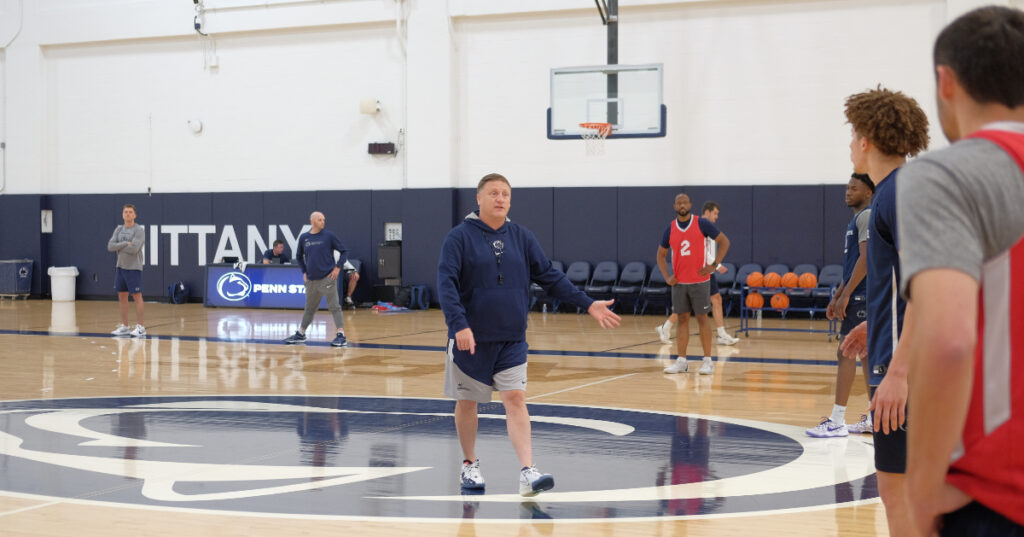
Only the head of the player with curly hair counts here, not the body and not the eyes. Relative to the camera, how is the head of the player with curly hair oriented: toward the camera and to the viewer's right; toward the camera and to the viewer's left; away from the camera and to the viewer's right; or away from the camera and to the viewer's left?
away from the camera and to the viewer's left

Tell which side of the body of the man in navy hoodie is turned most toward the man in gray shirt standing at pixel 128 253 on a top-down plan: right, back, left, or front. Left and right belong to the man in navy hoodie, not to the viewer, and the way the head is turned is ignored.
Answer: back

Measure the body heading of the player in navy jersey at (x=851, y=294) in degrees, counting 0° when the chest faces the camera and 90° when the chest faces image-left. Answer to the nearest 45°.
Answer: approximately 90°

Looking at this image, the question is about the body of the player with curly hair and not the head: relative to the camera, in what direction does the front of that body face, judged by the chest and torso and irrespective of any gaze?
to the viewer's left

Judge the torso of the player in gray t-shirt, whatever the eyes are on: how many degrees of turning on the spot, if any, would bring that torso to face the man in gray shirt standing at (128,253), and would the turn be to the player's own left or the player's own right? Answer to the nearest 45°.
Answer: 0° — they already face them

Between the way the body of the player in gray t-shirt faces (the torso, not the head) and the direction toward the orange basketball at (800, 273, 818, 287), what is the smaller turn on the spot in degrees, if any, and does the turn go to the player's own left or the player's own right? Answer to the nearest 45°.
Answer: approximately 45° to the player's own right

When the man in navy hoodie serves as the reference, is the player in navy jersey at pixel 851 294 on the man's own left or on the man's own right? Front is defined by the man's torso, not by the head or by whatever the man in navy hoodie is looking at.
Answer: on the man's own left

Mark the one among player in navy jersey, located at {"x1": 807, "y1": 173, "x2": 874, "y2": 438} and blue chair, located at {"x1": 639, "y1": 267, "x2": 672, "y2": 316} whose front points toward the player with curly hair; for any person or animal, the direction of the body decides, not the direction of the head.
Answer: the blue chair

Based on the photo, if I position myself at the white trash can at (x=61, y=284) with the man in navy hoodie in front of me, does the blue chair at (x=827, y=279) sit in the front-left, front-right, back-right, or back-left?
front-left

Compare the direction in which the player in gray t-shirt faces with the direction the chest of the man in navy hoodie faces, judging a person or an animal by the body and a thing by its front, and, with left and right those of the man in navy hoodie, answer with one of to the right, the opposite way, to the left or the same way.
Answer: the opposite way

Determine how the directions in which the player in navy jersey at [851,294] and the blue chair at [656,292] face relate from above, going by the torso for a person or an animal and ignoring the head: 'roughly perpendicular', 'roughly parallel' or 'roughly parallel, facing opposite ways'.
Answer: roughly perpendicular

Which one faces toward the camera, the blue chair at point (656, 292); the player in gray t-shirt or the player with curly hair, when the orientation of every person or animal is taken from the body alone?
the blue chair

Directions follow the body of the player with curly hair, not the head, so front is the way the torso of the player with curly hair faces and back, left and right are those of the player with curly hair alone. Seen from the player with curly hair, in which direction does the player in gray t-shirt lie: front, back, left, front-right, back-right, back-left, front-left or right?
left

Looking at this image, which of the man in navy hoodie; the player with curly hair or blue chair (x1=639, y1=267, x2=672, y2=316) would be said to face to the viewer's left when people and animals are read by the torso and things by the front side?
the player with curly hair

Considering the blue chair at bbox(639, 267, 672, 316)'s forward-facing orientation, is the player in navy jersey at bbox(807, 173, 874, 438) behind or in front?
in front

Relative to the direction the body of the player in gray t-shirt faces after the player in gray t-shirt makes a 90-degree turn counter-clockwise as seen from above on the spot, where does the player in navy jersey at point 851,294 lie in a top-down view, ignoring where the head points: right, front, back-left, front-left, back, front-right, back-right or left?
back-right

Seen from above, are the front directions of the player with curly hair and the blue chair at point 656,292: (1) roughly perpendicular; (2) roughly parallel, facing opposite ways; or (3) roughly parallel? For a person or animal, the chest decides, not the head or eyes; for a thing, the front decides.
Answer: roughly perpendicular

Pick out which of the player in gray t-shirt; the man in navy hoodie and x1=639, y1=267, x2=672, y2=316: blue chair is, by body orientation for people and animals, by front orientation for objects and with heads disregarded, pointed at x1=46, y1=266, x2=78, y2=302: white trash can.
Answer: the player in gray t-shirt

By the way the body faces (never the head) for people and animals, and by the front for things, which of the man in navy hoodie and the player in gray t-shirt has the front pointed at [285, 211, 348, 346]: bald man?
the player in gray t-shirt

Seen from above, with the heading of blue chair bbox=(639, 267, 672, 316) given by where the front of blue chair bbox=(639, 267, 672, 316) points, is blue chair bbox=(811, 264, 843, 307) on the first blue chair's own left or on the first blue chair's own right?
on the first blue chair's own left
